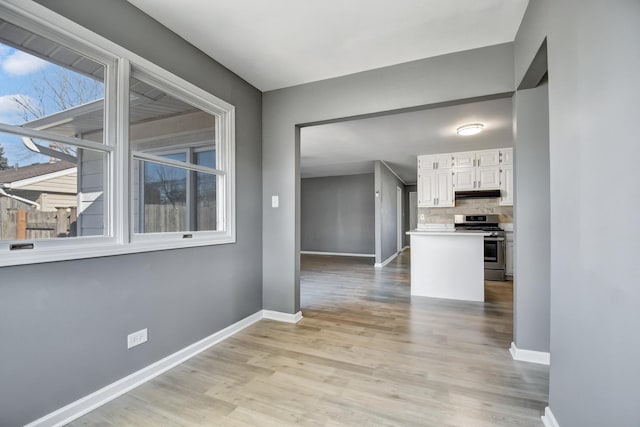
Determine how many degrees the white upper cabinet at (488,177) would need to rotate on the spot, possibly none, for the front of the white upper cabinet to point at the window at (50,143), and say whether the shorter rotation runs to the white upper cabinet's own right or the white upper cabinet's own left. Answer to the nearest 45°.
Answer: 0° — it already faces it

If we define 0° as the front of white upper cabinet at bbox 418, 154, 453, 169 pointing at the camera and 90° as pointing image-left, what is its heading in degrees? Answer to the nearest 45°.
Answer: approximately 0°

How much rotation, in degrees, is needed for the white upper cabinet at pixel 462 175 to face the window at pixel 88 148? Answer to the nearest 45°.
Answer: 0° — it already faces it
